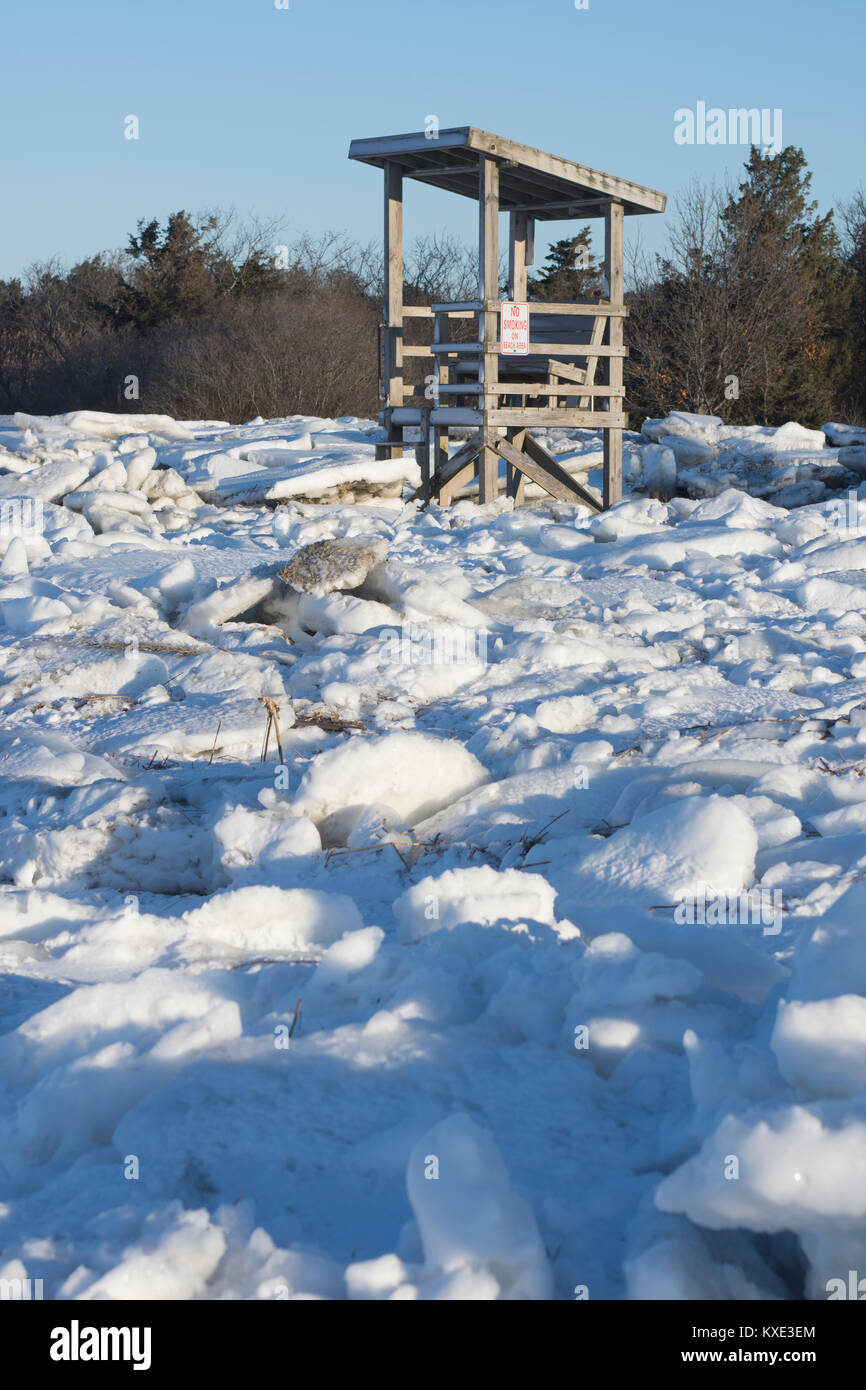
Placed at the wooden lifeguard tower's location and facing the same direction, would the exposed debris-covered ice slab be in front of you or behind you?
in front

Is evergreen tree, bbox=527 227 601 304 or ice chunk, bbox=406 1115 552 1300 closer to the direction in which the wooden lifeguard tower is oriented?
the ice chunk

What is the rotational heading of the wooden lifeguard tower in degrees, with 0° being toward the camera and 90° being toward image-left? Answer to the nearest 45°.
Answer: approximately 45°

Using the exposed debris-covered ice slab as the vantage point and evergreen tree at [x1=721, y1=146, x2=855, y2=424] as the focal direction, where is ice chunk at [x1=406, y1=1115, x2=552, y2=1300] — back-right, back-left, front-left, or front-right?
back-right

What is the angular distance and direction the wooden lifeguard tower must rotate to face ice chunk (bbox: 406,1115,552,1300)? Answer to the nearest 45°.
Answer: approximately 45° to its left

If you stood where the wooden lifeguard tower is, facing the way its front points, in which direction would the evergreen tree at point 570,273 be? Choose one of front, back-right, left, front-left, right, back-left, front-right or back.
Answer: back-right
